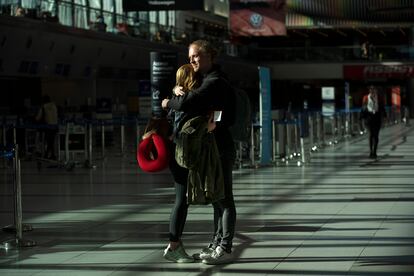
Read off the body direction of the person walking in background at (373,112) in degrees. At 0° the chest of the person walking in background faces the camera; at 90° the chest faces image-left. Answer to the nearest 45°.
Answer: approximately 0°

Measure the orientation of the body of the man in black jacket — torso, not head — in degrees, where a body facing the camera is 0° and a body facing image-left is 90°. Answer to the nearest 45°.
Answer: approximately 90°

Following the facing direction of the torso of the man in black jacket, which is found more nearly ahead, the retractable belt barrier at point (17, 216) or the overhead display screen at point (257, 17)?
the retractable belt barrier

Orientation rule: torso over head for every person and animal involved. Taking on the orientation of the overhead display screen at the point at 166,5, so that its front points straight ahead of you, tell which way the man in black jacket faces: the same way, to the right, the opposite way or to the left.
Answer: to the right

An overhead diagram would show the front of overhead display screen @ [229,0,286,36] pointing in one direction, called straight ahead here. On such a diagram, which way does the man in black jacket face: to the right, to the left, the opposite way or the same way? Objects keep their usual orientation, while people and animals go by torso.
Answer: to the right

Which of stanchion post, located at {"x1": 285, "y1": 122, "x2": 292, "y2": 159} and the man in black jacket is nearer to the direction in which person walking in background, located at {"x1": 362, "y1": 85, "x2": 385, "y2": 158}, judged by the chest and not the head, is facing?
the man in black jacket

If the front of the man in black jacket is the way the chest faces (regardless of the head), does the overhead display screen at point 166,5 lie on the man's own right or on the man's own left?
on the man's own right

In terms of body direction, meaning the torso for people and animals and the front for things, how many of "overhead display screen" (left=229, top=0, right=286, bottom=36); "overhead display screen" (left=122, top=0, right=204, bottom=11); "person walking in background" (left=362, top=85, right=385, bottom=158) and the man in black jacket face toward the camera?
3
